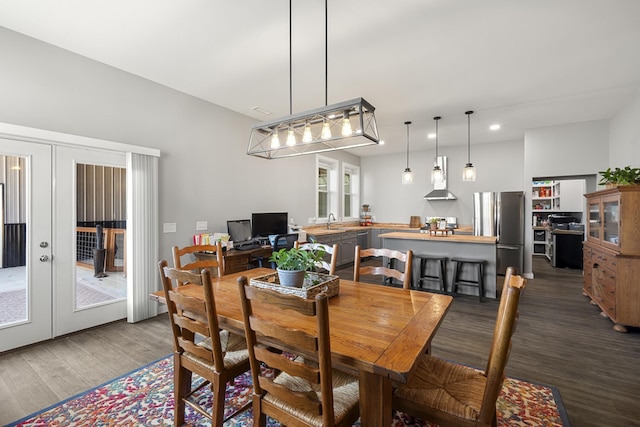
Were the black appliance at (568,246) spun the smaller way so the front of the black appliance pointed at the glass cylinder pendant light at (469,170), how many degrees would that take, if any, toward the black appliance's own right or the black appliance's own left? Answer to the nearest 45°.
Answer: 0° — it already faces it

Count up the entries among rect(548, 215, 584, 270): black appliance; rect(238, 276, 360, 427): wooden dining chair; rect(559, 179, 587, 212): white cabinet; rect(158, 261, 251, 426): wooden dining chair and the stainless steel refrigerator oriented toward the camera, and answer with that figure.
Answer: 3

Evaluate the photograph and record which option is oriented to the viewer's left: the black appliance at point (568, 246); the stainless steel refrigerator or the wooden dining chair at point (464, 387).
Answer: the wooden dining chair

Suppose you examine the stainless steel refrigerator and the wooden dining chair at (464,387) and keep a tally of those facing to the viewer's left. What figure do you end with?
1

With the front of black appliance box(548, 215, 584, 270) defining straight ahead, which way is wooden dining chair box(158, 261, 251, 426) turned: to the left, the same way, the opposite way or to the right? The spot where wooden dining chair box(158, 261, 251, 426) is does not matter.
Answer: the opposite way

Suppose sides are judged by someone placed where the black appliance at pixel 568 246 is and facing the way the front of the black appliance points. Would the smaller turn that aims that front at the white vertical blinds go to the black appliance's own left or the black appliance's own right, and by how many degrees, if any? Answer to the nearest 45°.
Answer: approximately 45° to the black appliance's own right

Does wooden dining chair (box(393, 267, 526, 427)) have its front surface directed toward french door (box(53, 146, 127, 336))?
yes

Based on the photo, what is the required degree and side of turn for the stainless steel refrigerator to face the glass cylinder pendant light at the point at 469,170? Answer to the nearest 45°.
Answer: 0° — it already faces it

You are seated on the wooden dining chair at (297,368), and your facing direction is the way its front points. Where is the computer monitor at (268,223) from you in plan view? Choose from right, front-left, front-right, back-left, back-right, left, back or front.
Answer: front-left

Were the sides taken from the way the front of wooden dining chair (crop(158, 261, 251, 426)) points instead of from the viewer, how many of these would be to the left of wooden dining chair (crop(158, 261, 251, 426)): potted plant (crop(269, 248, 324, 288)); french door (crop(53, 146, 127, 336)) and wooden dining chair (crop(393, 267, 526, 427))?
1

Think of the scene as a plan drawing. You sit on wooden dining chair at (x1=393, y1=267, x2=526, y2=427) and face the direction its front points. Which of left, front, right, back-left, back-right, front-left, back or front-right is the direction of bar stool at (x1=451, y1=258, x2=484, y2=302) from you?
right

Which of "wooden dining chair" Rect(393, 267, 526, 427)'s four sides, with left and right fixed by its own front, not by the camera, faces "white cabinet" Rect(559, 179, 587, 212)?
right

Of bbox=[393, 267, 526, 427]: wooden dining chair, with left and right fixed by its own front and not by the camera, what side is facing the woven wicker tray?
front

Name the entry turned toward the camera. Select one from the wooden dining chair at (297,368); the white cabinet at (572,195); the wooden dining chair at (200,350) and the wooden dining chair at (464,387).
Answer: the white cabinet
